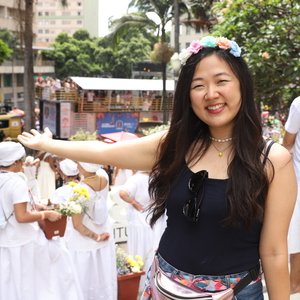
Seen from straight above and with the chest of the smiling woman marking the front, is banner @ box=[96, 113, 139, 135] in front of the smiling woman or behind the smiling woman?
behind

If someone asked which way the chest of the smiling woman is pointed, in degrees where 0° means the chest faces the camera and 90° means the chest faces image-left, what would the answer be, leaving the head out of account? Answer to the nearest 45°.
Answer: approximately 0°

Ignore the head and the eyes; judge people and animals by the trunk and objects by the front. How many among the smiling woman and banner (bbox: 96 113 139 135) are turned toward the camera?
2

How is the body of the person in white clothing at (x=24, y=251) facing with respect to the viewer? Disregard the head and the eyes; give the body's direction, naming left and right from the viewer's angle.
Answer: facing away from the viewer and to the right of the viewer

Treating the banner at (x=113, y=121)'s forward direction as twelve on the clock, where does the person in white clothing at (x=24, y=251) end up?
The person in white clothing is roughly at 12 o'clock from the banner.

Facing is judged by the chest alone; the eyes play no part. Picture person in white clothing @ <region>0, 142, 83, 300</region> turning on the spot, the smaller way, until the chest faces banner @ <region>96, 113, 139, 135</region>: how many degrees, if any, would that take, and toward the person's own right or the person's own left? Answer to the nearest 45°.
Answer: approximately 45° to the person's own left

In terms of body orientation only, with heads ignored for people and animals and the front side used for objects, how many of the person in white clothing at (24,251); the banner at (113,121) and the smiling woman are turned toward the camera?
2
